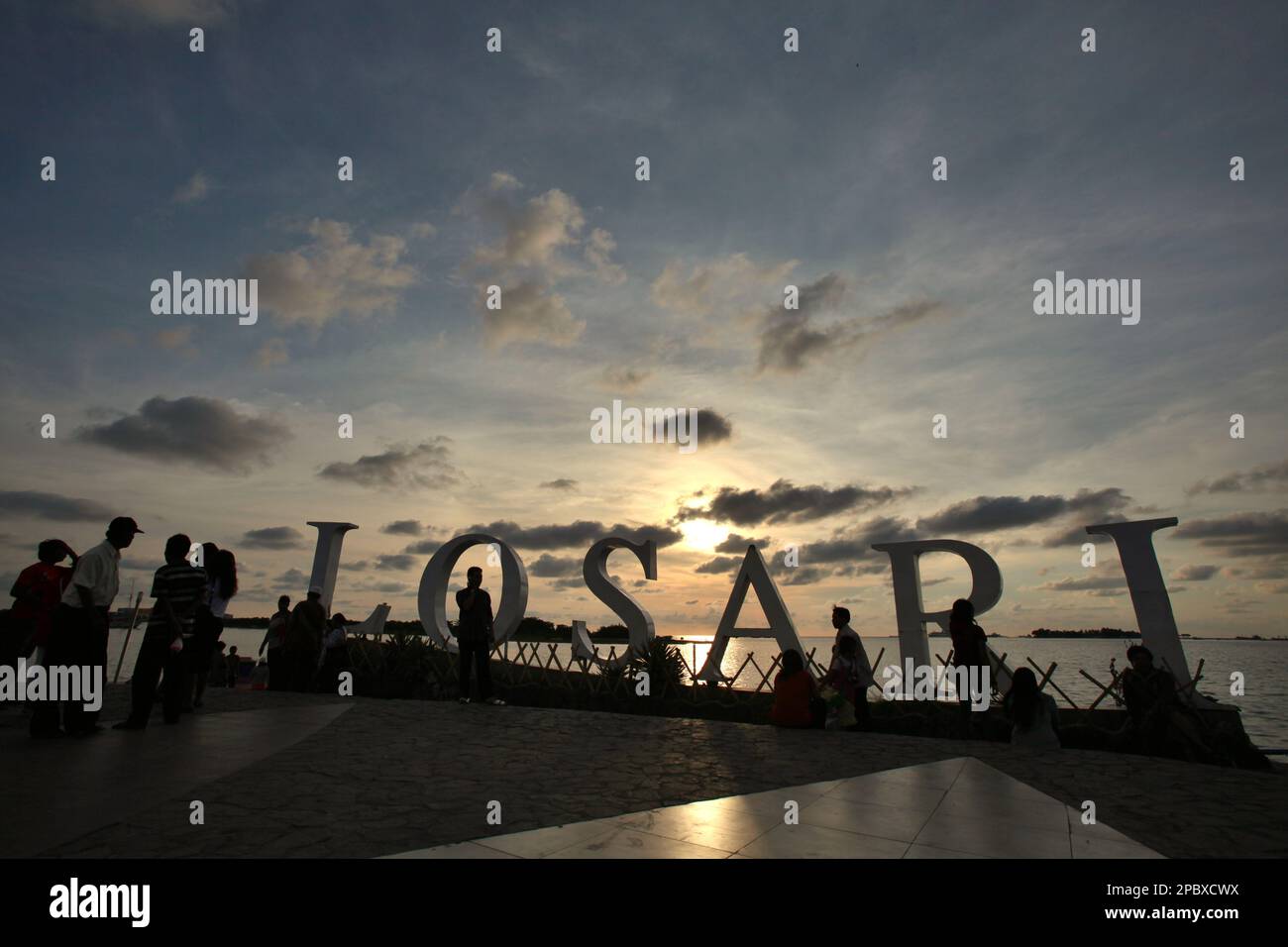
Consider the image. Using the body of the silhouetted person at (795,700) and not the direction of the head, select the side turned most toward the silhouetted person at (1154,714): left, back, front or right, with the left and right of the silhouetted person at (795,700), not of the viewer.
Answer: right

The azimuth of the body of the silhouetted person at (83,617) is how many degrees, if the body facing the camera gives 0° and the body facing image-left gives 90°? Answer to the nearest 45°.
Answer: approximately 270°

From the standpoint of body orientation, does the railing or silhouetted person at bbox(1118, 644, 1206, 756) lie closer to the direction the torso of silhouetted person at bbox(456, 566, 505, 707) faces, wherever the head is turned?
the silhouetted person

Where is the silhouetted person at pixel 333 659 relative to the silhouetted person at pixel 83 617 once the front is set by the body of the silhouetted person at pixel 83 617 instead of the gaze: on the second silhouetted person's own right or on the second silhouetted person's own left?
on the second silhouetted person's own left

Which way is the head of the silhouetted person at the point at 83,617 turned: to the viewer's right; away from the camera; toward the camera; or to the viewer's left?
to the viewer's right

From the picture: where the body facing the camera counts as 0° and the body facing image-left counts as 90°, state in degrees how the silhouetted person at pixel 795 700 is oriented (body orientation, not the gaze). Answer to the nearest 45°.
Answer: approximately 180°

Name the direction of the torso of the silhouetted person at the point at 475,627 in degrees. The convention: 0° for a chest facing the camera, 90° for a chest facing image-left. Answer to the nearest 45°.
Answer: approximately 0°
